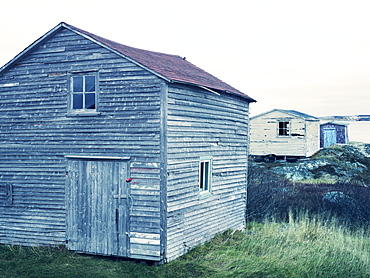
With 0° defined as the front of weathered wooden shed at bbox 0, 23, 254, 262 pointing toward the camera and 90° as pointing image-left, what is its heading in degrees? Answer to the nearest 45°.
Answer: approximately 45°

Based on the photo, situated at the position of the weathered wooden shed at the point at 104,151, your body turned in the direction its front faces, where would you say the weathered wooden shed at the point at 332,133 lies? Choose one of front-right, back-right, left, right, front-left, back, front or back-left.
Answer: back

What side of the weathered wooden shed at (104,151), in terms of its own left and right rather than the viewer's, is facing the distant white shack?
back
